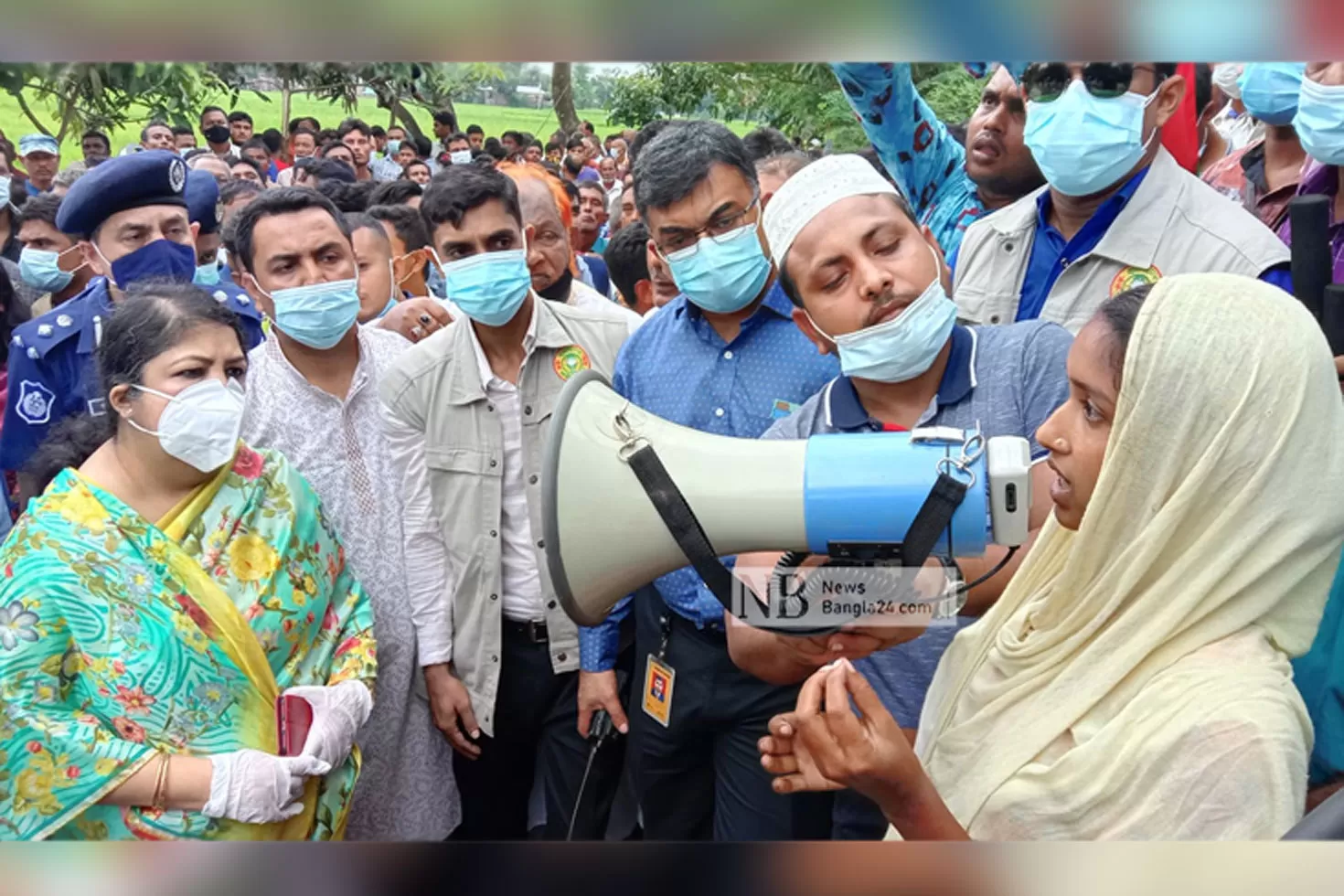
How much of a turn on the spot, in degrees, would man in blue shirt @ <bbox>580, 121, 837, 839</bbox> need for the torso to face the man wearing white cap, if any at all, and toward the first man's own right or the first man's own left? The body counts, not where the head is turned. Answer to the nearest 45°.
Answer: approximately 45° to the first man's own left

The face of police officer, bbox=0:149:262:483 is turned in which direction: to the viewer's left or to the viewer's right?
to the viewer's right

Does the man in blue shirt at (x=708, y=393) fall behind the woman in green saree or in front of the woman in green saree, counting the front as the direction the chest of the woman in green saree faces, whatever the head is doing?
in front

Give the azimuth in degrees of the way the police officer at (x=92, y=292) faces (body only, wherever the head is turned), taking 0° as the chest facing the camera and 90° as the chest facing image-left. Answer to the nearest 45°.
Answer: approximately 315°

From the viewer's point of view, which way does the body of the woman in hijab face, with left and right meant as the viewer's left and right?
facing to the left of the viewer

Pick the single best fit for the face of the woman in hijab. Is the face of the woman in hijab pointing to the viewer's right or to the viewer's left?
to the viewer's left

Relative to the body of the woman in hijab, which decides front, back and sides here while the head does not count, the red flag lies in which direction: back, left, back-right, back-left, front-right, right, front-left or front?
right

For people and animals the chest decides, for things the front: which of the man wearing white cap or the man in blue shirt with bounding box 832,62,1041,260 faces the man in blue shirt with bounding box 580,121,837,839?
the man in blue shirt with bounding box 832,62,1041,260

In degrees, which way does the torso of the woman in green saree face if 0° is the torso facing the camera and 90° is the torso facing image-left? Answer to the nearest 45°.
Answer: approximately 315°

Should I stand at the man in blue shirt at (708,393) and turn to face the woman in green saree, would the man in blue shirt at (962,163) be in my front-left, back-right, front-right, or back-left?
back-right

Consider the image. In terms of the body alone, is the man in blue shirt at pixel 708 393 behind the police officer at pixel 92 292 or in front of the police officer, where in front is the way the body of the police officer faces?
in front

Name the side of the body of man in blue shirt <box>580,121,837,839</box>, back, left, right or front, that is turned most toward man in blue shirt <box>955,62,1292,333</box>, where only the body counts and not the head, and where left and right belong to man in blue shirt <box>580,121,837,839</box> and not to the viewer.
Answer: left
